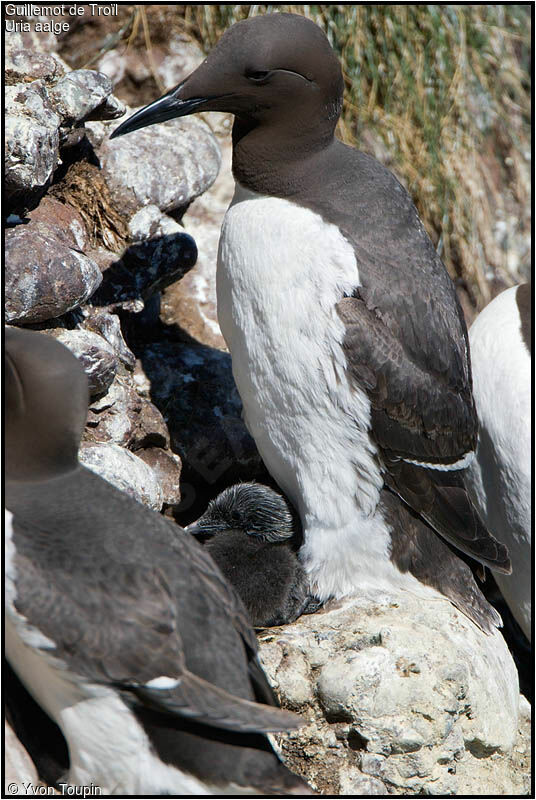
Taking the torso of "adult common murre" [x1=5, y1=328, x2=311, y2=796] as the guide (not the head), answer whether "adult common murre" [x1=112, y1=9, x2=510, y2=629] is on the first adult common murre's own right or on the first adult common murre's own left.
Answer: on the first adult common murre's own right

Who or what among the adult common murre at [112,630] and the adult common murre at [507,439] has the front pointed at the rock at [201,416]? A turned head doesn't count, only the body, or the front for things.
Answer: the adult common murre at [507,439]

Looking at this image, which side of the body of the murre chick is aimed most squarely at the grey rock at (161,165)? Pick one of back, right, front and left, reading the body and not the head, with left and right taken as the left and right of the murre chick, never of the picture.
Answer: right

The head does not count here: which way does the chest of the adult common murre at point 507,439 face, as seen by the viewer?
to the viewer's left

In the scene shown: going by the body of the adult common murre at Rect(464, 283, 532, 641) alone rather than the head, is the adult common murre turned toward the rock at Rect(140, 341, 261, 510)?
yes

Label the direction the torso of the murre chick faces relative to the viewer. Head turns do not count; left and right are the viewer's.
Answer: facing to the left of the viewer

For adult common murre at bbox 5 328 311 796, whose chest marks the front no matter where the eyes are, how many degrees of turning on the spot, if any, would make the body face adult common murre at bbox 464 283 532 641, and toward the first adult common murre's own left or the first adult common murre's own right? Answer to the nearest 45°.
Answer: approximately 135° to the first adult common murre's own right
